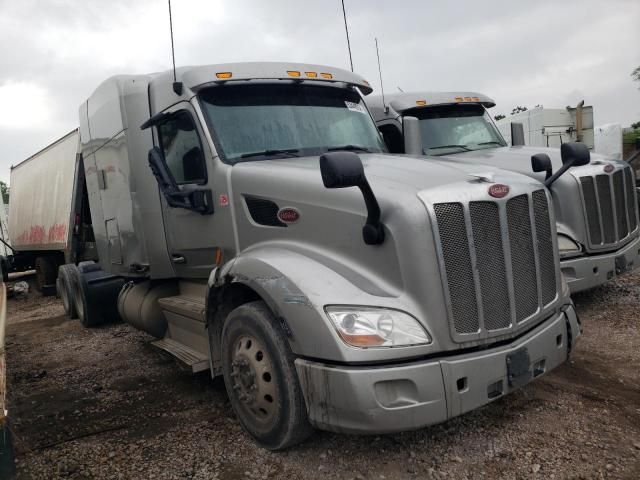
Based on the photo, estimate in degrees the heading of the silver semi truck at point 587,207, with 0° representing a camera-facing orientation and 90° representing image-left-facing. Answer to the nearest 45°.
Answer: approximately 315°

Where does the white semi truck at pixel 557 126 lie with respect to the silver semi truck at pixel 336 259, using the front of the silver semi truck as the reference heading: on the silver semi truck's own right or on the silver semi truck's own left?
on the silver semi truck's own left

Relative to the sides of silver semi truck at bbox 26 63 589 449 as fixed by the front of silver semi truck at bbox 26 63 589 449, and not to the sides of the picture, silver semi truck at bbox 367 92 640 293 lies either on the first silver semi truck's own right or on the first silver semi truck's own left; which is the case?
on the first silver semi truck's own left

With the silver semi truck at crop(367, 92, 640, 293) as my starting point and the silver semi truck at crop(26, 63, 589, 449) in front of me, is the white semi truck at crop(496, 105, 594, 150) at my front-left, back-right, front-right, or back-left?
back-right
